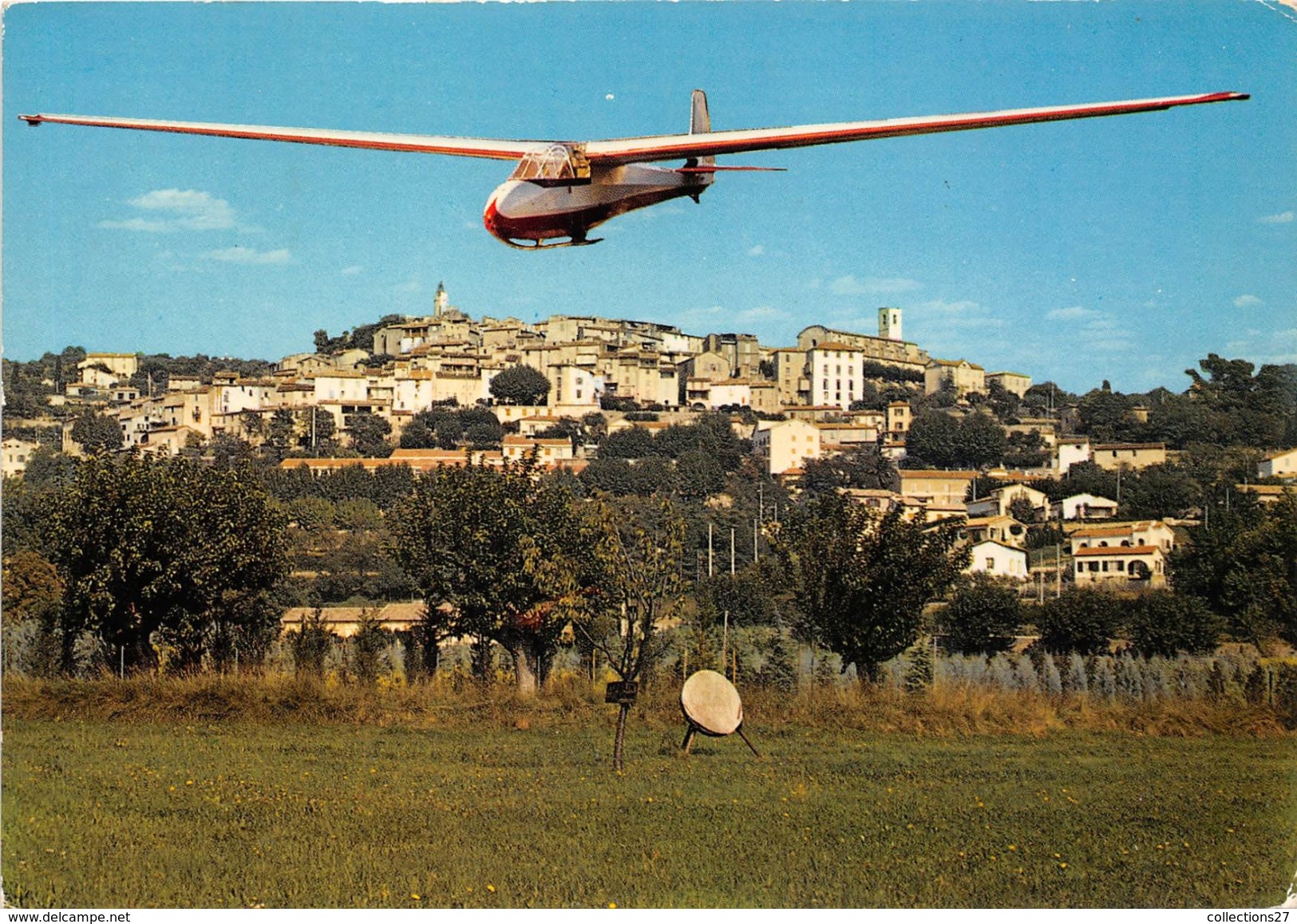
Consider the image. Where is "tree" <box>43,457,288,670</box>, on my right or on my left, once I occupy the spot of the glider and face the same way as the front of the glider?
on my right

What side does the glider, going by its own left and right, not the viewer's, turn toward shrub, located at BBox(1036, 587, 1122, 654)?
back

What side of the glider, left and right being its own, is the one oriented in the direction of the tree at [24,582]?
right

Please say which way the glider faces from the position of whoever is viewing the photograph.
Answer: facing the viewer and to the left of the viewer

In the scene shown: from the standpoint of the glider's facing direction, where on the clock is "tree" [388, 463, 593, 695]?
The tree is roughly at 4 o'clock from the glider.

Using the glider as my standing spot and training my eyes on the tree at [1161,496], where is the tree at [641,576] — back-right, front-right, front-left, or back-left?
front-left

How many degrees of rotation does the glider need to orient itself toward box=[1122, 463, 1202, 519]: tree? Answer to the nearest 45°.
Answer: approximately 180°

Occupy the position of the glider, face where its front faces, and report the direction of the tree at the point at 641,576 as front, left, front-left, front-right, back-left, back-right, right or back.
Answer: back-right

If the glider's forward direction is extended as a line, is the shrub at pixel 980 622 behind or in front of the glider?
behind
